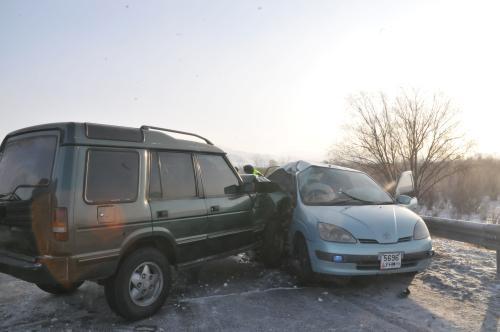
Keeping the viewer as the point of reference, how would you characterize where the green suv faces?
facing away from the viewer and to the right of the viewer
